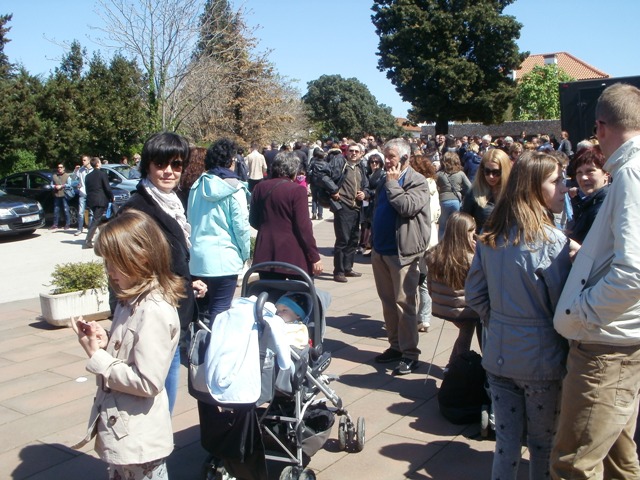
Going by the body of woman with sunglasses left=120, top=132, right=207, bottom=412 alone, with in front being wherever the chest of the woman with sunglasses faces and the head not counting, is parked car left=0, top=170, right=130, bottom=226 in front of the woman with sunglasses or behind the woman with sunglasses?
behind

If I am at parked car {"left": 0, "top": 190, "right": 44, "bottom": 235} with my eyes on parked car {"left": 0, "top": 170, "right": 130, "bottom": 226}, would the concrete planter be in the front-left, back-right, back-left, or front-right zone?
back-right

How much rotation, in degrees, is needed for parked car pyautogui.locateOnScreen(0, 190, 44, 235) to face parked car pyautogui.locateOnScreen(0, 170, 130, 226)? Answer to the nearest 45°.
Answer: approximately 135° to its left

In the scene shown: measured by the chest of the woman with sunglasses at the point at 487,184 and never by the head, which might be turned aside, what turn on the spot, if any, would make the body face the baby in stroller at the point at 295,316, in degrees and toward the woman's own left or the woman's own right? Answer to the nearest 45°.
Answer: approximately 45° to the woman's own right

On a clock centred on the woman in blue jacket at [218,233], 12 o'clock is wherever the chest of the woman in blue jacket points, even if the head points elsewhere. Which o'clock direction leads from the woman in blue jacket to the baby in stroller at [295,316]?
The baby in stroller is roughly at 4 o'clock from the woman in blue jacket.

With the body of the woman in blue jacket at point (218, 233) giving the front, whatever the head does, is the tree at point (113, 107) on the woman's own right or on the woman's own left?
on the woman's own left

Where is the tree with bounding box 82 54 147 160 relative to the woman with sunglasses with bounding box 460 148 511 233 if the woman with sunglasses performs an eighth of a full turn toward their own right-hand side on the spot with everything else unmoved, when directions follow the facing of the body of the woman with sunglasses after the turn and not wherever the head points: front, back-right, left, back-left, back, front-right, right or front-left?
right
